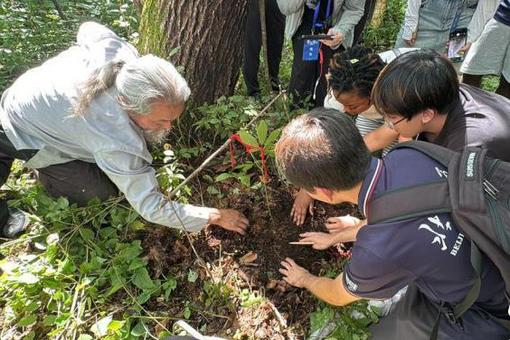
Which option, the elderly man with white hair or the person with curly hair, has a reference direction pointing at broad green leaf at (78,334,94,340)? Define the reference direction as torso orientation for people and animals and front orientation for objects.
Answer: the person with curly hair

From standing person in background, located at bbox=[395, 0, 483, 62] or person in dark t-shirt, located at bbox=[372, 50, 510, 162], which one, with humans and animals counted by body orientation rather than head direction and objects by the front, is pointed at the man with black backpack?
the standing person in background

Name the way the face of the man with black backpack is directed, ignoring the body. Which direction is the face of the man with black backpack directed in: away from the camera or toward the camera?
away from the camera

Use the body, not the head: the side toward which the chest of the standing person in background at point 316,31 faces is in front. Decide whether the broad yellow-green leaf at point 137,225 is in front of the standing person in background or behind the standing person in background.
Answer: in front

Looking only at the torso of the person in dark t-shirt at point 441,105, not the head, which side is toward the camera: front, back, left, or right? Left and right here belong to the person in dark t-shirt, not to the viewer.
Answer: left

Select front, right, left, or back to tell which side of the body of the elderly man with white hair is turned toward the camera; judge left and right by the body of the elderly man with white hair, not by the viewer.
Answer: right

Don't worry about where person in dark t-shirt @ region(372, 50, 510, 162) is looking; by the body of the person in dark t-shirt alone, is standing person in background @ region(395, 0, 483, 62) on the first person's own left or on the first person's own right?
on the first person's own right

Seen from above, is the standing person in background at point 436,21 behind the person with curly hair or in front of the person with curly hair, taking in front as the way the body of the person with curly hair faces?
behind

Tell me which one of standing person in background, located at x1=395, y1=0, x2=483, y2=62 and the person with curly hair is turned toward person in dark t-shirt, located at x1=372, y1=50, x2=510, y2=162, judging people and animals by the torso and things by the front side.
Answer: the standing person in background

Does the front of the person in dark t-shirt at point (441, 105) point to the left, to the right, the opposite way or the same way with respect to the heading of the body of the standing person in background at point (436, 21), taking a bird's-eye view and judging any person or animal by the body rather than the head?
to the right
